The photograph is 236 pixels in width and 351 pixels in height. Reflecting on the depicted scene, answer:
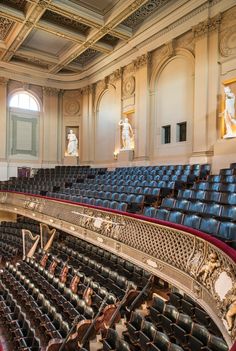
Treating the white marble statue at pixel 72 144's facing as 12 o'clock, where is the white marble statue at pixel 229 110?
the white marble statue at pixel 229 110 is roughly at 11 o'clock from the white marble statue at pixel 72 144.

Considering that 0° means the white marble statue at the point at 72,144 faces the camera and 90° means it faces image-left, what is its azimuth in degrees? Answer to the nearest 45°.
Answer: approximately 0°

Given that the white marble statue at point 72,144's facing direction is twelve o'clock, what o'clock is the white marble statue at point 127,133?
the white marble statue at point 127,133 is roughly at 11 o'clock from the white marble statue at point 72,144.
